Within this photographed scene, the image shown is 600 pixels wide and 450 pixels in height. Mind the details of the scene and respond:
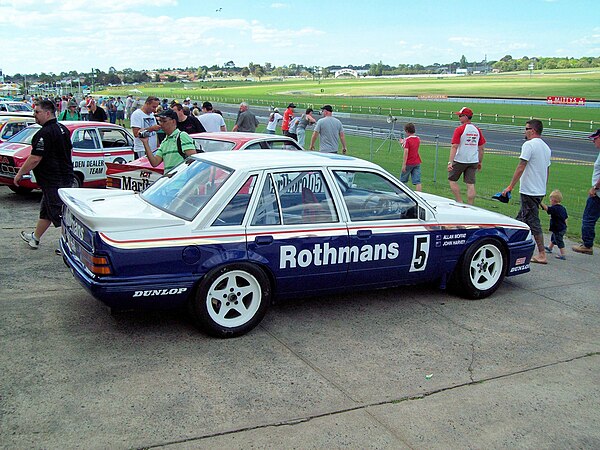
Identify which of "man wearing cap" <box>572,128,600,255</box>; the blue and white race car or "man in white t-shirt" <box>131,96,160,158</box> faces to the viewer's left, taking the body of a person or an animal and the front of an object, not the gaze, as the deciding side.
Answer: the man wearing cap

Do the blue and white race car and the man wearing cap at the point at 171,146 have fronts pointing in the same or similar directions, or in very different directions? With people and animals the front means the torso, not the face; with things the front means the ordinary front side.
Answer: very different directions

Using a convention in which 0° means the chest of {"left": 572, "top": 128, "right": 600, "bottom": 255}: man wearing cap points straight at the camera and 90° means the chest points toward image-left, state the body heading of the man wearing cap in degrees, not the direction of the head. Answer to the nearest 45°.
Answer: approximately 90°

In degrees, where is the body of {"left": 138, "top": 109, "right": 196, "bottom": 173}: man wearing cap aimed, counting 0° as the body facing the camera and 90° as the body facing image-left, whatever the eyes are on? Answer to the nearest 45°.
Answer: approximately 45°

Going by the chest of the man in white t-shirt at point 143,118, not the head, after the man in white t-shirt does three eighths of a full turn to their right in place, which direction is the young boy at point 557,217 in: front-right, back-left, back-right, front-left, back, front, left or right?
back-left

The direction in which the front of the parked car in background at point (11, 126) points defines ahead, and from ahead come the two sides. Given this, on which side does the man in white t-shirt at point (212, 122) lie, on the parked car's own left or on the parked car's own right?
on the parked car's own left

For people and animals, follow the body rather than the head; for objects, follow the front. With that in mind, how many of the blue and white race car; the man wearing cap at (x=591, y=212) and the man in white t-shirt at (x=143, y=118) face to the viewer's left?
1

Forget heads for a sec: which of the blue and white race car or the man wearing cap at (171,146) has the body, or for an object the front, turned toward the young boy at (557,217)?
the blue and white race car

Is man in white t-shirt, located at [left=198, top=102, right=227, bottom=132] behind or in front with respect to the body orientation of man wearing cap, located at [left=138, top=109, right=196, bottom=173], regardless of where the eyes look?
behind

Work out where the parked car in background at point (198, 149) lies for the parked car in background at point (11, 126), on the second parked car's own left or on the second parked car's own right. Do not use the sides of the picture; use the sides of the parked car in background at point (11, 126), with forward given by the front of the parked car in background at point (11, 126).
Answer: on the second parked car's own left

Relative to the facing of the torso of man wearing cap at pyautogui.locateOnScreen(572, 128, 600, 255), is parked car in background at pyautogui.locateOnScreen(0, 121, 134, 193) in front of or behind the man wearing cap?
in front

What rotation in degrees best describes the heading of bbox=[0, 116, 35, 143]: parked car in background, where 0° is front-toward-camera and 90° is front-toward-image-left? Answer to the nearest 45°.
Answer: approximately 45°

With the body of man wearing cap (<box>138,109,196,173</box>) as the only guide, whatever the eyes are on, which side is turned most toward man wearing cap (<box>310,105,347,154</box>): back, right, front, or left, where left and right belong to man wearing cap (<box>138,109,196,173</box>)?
back

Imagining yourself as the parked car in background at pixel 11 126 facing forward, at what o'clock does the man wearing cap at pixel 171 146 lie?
The man wearing cap is roughly at 10 o'clock from the parked car in background.

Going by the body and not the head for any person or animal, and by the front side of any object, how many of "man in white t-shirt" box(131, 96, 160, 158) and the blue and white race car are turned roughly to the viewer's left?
0

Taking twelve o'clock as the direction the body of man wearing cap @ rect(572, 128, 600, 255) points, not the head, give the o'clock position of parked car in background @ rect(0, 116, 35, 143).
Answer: The parked car in background is roughly at 12 o'clock from the man wearing cap.
